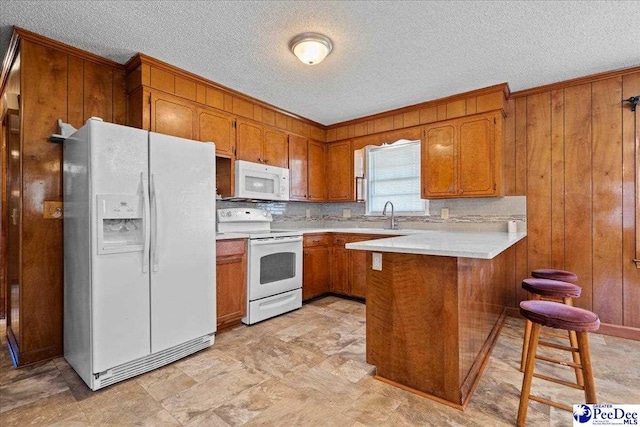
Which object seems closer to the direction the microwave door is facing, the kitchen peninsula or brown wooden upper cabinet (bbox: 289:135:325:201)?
the kitchen peninsula

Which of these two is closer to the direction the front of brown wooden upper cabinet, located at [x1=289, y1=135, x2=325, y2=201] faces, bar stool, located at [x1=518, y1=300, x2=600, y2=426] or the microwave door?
the bar stool

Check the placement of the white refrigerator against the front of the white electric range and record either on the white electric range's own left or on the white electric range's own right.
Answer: on the white electric range's own right

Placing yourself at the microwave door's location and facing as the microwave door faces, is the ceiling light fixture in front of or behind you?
in front

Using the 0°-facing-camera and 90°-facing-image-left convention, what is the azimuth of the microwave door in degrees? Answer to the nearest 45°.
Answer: approximately 315°

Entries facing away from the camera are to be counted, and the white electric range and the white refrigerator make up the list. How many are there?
0

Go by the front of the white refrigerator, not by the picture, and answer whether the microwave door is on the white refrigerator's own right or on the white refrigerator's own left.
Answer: on the white refrigerator's own left

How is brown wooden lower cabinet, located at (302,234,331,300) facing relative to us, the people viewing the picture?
facing the viewer and to the right of the viewer

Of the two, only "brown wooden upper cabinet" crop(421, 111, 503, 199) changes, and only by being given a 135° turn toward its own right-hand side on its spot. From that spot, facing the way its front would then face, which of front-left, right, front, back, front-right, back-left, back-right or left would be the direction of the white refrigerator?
back-left

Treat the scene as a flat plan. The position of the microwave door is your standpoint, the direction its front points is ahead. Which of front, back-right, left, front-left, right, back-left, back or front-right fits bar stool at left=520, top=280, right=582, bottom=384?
front

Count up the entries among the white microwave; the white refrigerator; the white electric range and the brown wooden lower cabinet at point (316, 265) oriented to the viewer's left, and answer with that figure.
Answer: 0

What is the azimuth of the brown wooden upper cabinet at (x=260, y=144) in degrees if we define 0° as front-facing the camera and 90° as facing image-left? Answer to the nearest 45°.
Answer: approximately 315°

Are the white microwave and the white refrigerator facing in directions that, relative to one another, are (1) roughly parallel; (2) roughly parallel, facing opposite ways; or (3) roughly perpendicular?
roughly parallel

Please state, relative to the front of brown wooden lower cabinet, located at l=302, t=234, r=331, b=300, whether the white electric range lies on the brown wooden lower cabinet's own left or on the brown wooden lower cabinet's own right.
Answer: on the brown wooden lower cabinet's own right

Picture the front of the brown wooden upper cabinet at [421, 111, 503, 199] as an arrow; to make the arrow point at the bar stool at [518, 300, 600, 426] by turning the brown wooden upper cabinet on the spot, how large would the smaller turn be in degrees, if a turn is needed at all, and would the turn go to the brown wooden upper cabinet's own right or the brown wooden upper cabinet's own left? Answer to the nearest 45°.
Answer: approximately 45° to the brown wooden upper cabinet's own left

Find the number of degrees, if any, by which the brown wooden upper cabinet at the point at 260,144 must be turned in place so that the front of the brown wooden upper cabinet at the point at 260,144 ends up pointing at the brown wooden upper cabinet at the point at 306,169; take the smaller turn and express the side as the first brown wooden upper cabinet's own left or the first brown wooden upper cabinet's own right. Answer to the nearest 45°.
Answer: approximately 90° to the first brown wooden upper cabinet's own left

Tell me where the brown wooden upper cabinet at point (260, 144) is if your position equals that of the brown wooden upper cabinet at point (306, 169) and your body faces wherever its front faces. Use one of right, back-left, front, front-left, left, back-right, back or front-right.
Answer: right

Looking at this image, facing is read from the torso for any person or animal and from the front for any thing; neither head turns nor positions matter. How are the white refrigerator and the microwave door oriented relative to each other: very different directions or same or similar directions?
same or similar directions

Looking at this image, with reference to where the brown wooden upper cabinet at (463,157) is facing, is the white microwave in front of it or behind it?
in front
